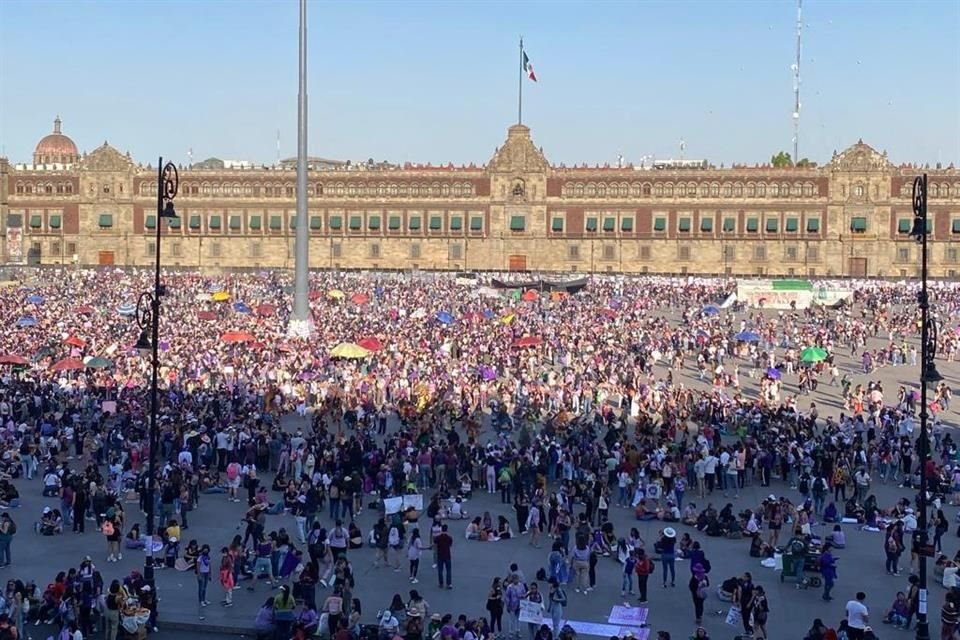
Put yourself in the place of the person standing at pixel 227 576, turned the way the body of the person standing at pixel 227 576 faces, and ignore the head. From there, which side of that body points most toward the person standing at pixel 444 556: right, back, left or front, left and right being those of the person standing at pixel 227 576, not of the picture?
right

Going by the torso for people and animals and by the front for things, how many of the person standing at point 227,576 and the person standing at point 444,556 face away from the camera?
2

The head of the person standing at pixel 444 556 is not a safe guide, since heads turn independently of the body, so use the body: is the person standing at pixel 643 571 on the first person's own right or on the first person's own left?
on the first person's own right

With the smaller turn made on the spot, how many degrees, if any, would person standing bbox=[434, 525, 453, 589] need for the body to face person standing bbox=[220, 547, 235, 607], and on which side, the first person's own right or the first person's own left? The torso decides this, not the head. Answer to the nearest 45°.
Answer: approximately 90° to the first person's own left

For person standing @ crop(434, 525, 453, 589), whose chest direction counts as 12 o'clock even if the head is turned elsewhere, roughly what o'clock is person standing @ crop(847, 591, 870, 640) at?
person standing @ crop(847, 591, 870, 640) is roughly at 4 o'clock from person standing @ crop(434, 525, 453, 589).

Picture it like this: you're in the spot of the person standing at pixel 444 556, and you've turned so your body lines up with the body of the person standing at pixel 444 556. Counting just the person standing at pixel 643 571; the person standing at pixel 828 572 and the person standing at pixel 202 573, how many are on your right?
2

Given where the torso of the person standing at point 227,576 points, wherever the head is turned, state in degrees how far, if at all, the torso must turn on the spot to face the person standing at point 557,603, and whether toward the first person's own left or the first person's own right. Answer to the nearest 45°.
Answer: approximately 135° to the first person's own right

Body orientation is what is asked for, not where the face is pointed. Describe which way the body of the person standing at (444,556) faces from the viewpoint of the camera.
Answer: away from the camera

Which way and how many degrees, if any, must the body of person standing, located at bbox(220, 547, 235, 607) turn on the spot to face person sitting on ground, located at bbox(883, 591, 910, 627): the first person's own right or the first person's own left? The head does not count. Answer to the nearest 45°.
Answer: approximately 90° to the first person's own left

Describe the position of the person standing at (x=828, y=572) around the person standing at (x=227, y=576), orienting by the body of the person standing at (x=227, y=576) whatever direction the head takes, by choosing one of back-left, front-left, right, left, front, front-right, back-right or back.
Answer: right
